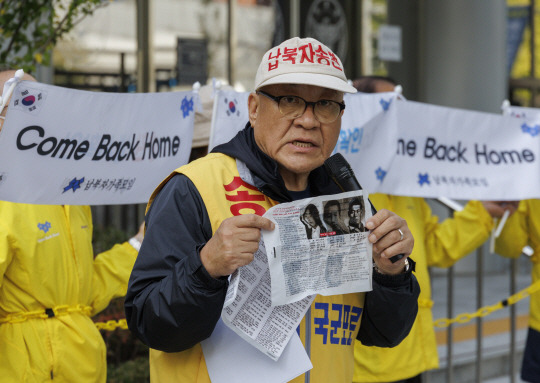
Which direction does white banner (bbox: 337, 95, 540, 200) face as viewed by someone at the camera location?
facing the viewer

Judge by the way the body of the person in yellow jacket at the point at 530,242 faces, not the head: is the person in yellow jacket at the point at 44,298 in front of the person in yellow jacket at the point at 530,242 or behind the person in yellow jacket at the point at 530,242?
in front

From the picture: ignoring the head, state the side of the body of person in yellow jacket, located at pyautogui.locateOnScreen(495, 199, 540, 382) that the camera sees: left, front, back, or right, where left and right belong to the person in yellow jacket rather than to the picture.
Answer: front

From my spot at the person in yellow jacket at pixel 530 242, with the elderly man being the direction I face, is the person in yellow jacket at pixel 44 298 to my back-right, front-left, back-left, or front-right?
front-right

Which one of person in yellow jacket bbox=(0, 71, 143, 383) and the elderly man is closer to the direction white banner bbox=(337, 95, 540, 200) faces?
the elderly man

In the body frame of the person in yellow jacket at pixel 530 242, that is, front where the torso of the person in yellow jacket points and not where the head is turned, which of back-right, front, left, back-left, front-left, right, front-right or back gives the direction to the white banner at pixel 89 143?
front-right

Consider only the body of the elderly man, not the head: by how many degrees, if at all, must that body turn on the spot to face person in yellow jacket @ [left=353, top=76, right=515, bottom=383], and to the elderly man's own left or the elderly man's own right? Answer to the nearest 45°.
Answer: approximately 90° to the elderly man's own left

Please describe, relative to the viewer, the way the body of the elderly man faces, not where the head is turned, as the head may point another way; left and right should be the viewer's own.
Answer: facing the viewer and to the right of the viewer
